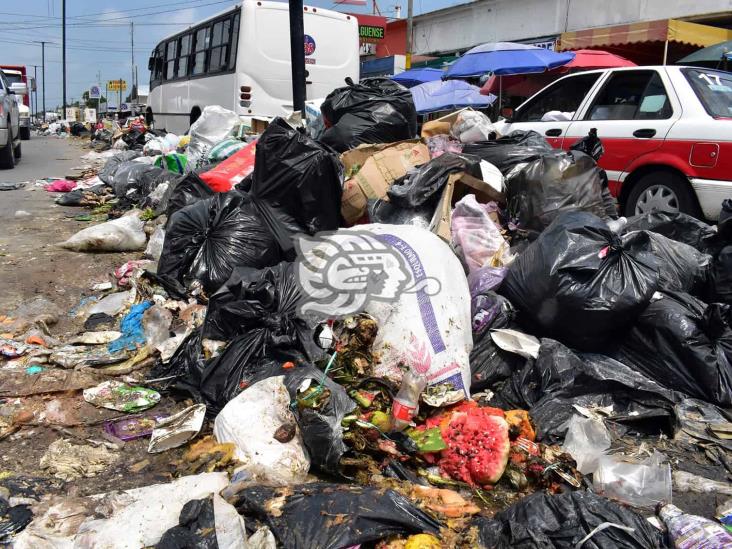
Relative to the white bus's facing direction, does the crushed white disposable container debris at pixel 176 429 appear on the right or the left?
on its left

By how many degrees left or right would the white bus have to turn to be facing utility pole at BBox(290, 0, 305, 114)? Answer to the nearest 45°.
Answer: approximately 135° to its left

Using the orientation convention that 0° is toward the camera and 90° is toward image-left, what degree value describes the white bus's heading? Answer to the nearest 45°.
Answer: approximately 135°

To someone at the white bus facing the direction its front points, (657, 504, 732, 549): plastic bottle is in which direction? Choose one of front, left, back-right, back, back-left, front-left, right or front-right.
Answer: back-left

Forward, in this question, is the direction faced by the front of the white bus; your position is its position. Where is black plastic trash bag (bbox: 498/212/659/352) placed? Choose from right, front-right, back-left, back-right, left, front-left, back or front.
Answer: back-left
